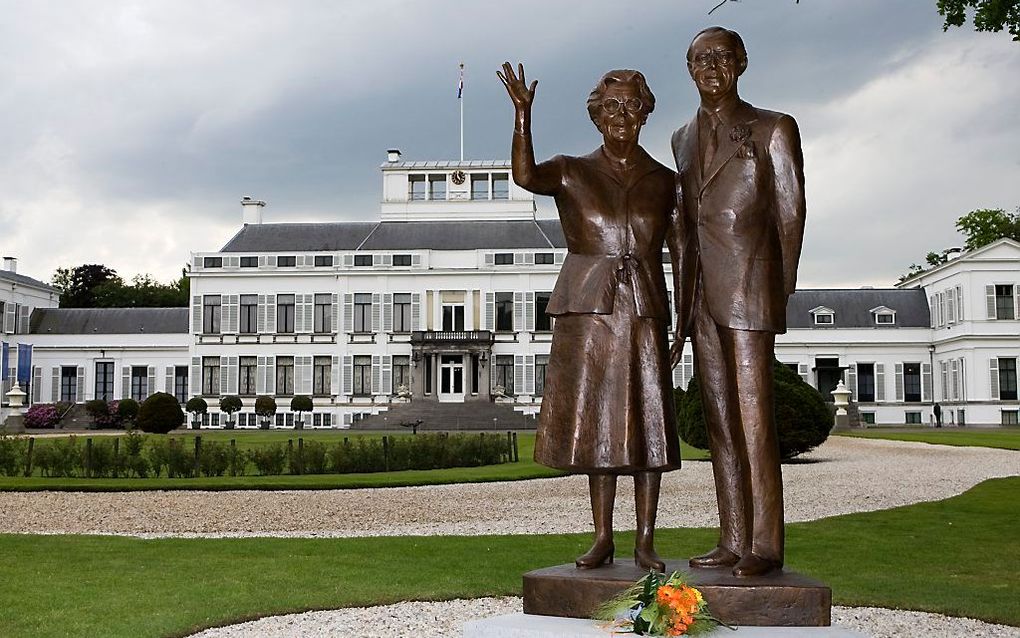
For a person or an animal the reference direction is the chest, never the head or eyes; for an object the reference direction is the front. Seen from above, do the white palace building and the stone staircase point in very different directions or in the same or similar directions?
same or similar directions

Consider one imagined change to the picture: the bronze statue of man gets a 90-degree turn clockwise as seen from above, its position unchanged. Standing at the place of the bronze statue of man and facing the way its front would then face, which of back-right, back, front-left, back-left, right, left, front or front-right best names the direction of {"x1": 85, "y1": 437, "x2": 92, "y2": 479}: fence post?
front

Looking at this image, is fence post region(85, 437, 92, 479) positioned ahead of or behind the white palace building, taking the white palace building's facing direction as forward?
ahead

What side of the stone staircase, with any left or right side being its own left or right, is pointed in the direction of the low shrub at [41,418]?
right

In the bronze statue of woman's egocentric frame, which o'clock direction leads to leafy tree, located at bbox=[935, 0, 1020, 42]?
The leafy tree is roughly at 7 o'clock from the bronze statue of woman.

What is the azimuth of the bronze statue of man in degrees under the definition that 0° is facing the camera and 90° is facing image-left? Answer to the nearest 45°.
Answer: approximately 45°

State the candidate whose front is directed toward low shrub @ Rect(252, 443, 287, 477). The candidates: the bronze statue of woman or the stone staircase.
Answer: the stone staircase

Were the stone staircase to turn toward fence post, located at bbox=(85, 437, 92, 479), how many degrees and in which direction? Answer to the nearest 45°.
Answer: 0° — it already faces it

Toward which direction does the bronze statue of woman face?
toward the camera

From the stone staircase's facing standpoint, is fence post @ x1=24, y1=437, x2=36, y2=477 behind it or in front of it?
in front

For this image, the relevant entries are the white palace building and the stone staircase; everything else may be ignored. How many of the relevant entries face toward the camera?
2

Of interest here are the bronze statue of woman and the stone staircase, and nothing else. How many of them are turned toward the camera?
2

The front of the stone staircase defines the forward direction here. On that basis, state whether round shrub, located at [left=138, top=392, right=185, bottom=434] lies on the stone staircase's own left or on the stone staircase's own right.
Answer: on the stone staircase's own right

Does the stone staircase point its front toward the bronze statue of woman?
yes

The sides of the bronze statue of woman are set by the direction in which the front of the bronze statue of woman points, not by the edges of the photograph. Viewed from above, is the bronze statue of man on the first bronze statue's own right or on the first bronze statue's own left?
on the first bronze statue's own left

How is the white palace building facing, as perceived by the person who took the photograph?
facing the viewer

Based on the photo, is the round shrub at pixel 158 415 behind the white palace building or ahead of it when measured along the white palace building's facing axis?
ahead
